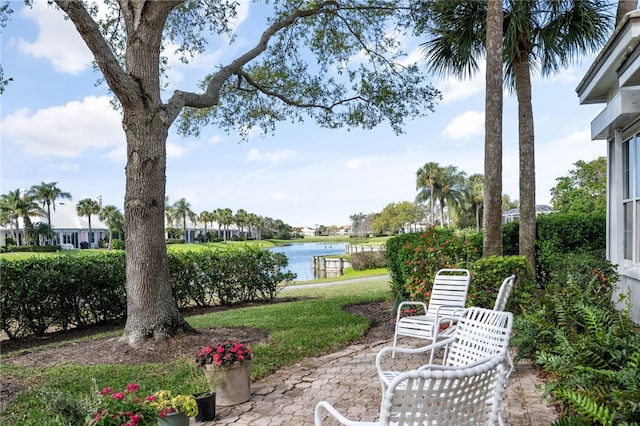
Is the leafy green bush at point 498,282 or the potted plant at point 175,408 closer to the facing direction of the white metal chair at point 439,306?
the potted plant

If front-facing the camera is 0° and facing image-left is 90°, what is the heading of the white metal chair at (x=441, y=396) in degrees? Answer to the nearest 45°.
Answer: approximately 135°

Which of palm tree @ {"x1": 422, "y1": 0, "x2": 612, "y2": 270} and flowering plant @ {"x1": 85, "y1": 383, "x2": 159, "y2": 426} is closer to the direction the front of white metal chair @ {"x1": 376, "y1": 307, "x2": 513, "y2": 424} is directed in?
the flowering plant

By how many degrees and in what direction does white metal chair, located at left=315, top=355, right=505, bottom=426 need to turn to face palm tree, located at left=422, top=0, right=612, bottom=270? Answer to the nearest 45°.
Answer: approximately 45° to its right
